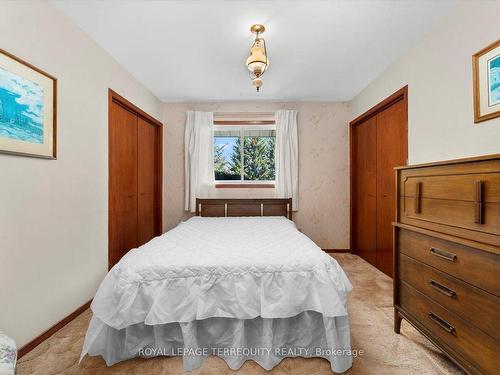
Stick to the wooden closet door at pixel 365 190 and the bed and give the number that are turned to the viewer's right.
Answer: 0

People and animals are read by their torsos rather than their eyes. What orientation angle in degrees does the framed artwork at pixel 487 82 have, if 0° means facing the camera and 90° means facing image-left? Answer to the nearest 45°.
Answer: approximately 45°

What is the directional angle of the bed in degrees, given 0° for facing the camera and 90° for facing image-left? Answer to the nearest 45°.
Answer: approximately 0°

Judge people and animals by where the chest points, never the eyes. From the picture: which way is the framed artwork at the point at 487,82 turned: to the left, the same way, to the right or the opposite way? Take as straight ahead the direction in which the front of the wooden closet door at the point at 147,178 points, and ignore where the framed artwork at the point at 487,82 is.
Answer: the opposite way

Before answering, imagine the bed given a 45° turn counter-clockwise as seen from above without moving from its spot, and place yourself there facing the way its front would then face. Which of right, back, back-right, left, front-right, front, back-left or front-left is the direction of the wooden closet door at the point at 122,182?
back

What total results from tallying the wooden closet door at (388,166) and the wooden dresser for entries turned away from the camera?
0

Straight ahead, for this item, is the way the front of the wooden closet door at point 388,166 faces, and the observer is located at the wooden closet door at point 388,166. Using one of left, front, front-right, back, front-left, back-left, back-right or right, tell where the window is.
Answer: front-right

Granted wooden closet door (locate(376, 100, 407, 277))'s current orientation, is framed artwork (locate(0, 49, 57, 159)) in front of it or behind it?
in front

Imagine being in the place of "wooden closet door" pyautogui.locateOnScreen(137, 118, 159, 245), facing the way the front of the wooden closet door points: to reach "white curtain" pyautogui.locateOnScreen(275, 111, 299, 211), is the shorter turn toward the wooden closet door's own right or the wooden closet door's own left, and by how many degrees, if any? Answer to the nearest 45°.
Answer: approximately 45° to the wooden closet door's own left

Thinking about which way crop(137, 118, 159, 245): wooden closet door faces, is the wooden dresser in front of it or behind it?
in front

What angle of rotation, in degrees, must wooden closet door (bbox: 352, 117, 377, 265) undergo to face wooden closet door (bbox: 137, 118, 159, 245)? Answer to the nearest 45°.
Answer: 0° — it already faces it

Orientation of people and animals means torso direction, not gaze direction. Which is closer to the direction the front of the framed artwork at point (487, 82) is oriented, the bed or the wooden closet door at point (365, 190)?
the bed

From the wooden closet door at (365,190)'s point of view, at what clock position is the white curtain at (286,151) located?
The white curtain is roughly at 1 o'clock from the wooden closet door.
